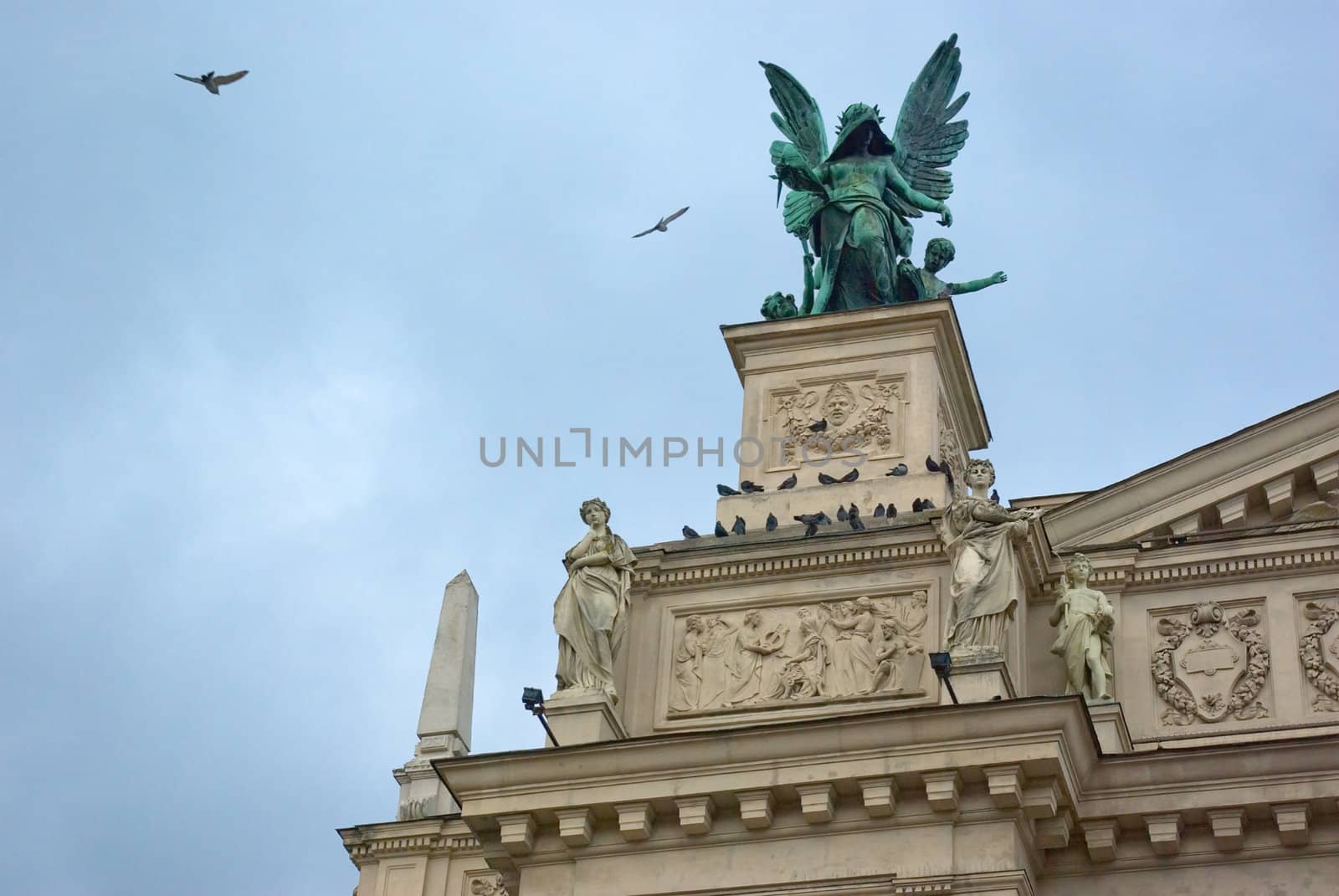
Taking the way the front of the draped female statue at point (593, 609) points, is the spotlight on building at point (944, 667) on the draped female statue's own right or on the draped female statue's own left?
on the draped female statue's own left

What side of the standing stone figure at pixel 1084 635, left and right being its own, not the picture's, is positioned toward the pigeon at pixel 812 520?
right

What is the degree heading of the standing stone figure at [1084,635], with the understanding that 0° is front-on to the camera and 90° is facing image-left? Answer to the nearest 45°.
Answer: approximately 0°

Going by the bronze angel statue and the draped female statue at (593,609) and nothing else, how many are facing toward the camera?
2

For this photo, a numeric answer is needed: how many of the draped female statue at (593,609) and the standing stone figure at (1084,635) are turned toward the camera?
2

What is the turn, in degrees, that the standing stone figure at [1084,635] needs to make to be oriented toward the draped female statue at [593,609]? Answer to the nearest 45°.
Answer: approximately 90° to its right

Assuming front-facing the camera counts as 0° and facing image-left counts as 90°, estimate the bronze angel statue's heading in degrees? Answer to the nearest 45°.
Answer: approximately 0°

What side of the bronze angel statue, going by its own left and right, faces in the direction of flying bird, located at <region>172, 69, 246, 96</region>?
right
